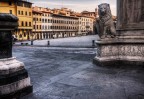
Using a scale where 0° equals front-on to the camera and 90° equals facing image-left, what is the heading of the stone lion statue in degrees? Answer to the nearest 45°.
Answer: approximately 45°
